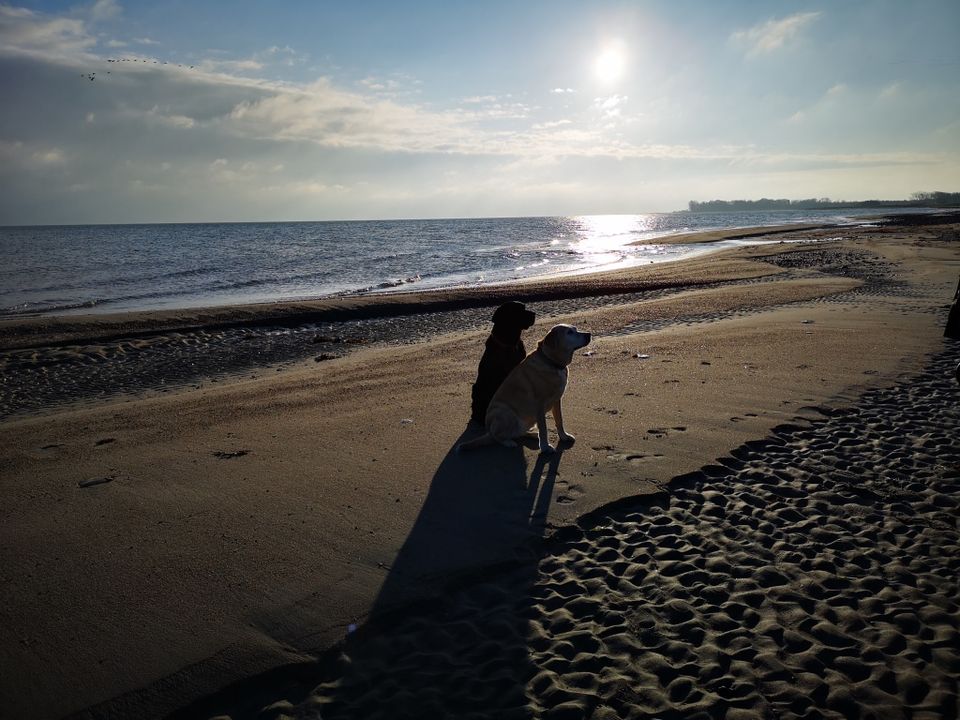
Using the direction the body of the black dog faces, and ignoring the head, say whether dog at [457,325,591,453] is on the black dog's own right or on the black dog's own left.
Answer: on the black dog's own right

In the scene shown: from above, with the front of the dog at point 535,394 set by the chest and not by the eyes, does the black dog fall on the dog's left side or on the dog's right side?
on the dog's left side

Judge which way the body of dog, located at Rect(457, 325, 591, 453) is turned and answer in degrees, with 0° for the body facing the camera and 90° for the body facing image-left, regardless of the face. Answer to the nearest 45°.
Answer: approximately 270°
